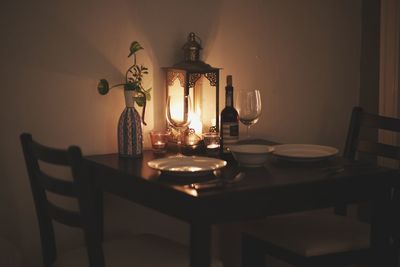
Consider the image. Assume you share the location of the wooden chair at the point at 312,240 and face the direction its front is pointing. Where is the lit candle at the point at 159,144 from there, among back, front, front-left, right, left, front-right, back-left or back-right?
front-right

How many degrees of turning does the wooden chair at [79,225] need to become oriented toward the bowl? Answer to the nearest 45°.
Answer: approximately 45° to its right

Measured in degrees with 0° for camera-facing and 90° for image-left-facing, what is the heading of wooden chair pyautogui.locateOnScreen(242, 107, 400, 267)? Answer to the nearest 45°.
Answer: approximately 45°

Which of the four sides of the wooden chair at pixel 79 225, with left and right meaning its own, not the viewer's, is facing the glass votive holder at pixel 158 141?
front

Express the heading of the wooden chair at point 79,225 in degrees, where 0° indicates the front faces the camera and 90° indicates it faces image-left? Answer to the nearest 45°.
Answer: approximately 225°

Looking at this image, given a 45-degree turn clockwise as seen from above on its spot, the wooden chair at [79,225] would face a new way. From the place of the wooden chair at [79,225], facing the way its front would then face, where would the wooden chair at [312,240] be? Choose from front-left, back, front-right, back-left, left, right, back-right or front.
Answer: front

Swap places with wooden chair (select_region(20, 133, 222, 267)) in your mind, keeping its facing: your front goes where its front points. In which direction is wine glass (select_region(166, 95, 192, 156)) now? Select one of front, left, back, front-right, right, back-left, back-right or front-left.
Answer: front

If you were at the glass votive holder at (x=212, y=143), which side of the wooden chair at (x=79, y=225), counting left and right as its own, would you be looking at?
front
